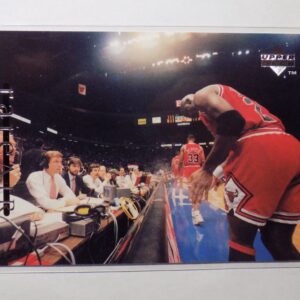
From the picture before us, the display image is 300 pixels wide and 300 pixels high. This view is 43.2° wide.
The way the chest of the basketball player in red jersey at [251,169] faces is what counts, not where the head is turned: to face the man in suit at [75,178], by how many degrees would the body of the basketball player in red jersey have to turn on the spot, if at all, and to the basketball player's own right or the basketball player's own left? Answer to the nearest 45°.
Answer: approximately 45° to the basketball player's own left

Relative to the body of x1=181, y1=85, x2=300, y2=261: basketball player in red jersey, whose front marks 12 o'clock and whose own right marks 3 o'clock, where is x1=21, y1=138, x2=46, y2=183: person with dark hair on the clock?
The person with dark hair is roughly at 10 o'clock from the basketball player in red jersey.

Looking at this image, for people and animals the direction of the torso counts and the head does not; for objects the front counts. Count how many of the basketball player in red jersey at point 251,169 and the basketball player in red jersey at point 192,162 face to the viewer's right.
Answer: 0

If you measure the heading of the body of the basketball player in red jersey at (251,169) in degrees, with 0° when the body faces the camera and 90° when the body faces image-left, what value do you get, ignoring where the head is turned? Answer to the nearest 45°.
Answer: approximately 135°

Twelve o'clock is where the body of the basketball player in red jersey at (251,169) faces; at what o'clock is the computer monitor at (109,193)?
The computer monitor is roughly at 10 o'clock from the basketball player in red jersey.
